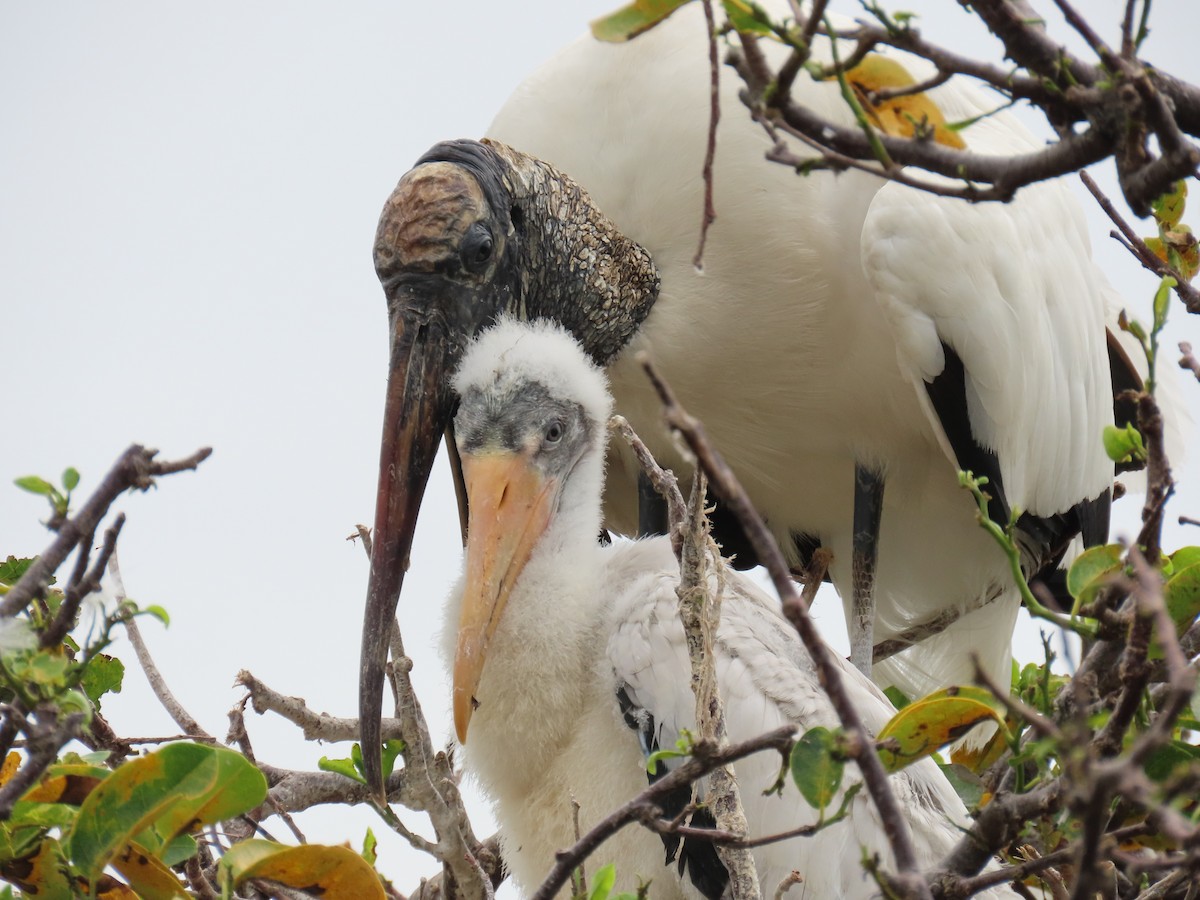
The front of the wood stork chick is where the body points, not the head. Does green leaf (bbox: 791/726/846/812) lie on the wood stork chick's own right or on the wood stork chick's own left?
on the wood stork chick's own left

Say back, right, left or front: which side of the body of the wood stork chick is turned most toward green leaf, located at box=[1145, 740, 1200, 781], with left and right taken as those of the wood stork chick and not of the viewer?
left

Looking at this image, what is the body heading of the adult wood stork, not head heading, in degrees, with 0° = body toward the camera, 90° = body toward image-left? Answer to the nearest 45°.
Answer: approximately 45°

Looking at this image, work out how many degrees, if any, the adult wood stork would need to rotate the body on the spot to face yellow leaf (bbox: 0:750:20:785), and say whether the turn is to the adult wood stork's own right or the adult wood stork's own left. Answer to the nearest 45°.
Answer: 0° — it already faces it

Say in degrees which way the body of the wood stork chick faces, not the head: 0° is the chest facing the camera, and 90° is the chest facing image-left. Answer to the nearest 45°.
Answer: approximately 45°
